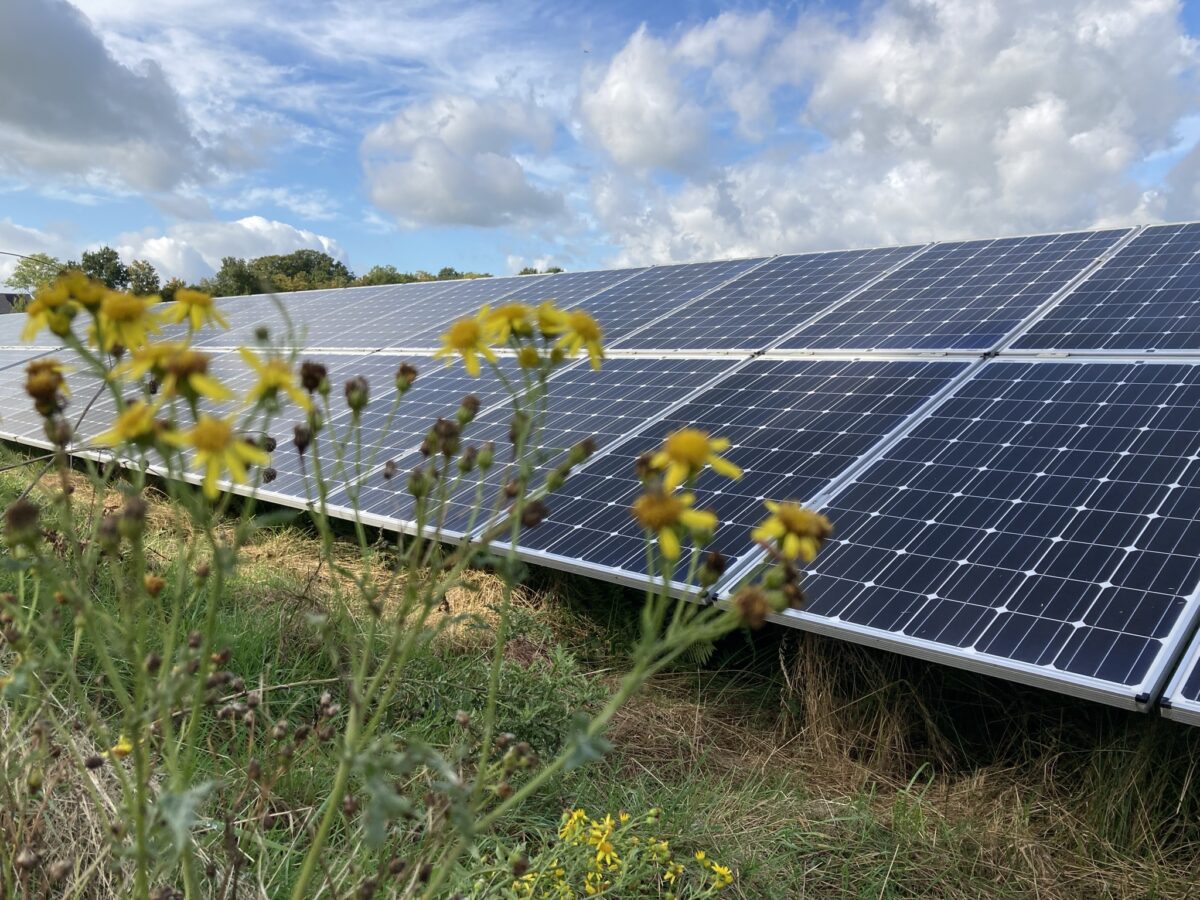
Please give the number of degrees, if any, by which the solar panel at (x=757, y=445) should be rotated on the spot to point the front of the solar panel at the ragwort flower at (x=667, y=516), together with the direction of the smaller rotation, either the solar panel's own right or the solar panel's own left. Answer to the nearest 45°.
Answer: approximately 45° to the solar panel's own left

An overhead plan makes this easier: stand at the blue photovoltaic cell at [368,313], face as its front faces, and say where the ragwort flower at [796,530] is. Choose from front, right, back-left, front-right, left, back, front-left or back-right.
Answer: front-left

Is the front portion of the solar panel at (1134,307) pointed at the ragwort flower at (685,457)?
yes

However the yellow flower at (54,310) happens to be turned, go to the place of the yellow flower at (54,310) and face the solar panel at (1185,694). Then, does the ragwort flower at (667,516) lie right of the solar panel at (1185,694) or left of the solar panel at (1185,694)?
right

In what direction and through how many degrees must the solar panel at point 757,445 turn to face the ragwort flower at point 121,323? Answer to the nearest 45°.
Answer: approximately 45° to its left

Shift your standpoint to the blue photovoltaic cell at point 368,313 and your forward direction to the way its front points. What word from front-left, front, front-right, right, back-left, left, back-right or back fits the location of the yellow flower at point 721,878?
front-left

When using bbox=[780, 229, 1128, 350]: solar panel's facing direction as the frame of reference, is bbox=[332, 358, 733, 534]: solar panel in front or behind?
in front

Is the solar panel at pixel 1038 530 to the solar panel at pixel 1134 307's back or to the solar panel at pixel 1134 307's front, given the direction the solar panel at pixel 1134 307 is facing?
to the front

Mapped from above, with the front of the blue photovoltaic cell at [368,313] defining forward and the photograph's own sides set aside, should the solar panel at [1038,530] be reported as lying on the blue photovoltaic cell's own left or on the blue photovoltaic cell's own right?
on the blue photovoltaic cell's own left
